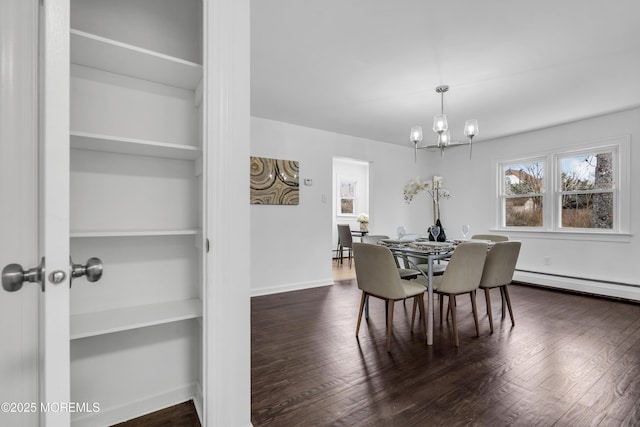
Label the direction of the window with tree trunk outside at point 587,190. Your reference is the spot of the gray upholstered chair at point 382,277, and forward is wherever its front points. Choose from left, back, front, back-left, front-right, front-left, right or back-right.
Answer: front

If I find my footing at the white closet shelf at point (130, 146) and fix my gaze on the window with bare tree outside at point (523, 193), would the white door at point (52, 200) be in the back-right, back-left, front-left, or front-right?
back-right

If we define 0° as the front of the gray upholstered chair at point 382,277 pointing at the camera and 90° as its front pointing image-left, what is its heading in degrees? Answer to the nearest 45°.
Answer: approximately 225°

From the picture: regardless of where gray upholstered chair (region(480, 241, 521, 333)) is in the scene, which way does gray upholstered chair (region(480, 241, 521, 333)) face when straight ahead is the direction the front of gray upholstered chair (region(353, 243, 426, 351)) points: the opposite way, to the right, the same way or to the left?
to the left

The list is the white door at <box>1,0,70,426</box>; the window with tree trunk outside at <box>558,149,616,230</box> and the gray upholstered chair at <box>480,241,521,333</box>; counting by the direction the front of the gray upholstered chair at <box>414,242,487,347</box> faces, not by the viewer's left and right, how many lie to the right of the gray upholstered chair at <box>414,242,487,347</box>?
2

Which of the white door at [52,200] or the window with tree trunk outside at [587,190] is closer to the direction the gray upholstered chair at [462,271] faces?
the window with tree trunk outside

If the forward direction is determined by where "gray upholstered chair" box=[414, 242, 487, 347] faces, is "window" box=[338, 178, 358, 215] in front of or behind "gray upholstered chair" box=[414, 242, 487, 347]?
in front

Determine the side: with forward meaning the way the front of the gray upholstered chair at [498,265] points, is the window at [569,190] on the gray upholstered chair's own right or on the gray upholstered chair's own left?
on the gray upholstered chair's own right

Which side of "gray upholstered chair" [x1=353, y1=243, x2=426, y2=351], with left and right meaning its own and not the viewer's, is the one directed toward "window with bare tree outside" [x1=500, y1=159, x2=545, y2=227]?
front

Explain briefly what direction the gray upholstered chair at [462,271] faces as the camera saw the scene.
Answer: facing away from the viewer and to the left of the viewer

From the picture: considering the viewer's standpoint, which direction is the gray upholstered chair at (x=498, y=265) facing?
facing away from the viewer and to the left of the viewer

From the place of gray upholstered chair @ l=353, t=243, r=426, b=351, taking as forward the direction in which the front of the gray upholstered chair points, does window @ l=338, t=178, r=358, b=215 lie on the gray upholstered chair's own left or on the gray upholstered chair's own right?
on the gray upholstered chair's own left

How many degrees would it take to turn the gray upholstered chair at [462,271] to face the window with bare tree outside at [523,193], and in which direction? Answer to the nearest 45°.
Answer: approximately 45° to its right

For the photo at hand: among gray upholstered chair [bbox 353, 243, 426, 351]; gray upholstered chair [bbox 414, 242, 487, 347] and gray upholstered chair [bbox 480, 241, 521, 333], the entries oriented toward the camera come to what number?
0
